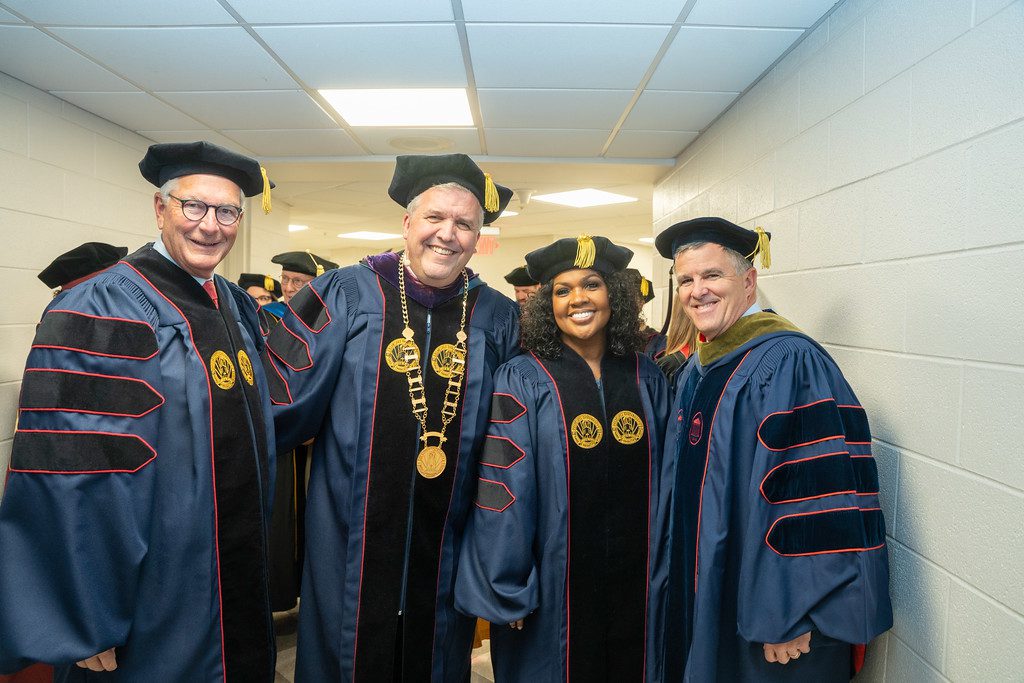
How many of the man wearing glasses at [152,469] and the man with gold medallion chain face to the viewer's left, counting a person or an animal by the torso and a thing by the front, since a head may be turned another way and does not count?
0

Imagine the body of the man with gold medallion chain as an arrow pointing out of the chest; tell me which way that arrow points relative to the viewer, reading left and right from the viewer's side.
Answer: facing the viewer

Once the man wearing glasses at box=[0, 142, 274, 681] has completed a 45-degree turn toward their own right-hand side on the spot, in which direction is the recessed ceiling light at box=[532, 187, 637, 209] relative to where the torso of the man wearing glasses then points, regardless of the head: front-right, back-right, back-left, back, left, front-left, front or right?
back-left

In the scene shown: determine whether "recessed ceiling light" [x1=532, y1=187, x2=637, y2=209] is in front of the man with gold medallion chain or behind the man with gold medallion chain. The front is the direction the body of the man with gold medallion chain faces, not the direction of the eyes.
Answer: behind

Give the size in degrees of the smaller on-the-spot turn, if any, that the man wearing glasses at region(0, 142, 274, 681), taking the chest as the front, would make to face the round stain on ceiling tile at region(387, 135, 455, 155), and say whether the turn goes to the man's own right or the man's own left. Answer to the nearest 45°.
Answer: approximately 90° to the man's own left

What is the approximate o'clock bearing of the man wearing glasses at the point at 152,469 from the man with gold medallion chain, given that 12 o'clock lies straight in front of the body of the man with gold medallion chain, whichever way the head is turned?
The man wearing glasses is roughly at 2 o'clock from the man with gold medallion chain.

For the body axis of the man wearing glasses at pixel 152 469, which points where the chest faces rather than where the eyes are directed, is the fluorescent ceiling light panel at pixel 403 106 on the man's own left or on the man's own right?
on the man's own left

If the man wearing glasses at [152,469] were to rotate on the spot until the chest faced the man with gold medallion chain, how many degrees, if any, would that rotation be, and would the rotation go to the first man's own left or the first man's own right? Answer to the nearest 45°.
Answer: approximately 45° to the first man's own left

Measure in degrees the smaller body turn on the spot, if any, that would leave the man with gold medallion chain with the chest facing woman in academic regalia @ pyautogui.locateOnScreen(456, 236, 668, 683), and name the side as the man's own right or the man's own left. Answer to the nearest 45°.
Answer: approximately 90° to the man's own left

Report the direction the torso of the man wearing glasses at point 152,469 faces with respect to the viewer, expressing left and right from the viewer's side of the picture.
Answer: facing the viewer and to the right of the viewer
